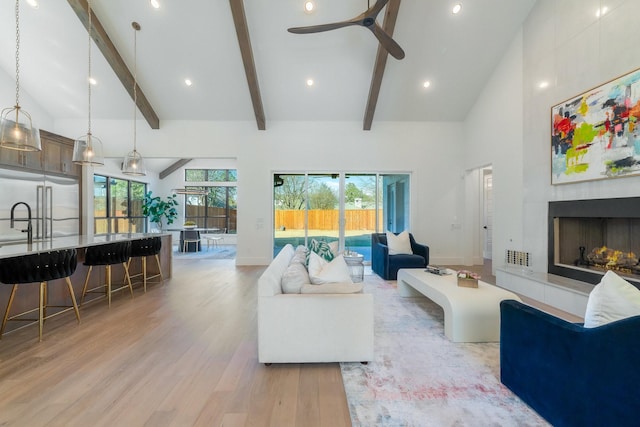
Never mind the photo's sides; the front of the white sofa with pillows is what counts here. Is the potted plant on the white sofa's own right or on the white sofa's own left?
on the white sofa's own left

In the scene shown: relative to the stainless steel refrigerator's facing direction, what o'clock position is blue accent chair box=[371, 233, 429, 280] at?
The blue accent chair is roughly at 12 o'clock from the stainless steel refrigerator.

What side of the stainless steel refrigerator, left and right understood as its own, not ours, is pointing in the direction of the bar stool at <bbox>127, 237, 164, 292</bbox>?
front

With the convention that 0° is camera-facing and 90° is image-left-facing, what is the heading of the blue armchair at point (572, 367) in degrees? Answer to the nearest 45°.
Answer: approximately 135°

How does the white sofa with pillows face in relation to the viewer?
to the viewer's right

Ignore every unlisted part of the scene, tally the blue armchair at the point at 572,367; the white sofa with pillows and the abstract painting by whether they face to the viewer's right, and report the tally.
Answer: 1

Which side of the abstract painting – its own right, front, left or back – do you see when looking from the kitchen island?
front

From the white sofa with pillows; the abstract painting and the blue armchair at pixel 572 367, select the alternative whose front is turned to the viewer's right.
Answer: the white sofa with pillows

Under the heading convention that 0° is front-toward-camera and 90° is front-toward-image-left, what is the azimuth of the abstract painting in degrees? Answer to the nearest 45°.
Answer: approximately 45°

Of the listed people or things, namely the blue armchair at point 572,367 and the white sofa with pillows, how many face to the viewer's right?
1

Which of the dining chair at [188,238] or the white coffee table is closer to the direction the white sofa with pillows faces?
the white coffee table

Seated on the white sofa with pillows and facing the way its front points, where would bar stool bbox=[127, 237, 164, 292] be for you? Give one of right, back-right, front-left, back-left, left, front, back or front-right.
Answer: back-left

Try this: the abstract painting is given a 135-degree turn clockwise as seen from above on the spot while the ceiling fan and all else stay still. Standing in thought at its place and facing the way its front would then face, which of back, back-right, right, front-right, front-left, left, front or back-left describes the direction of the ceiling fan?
back-left

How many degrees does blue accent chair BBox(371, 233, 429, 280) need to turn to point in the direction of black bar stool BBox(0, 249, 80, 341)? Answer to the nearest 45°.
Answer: approximately 90° to its right

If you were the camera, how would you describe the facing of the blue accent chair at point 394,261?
facing the viewer and to the right of the viewer
